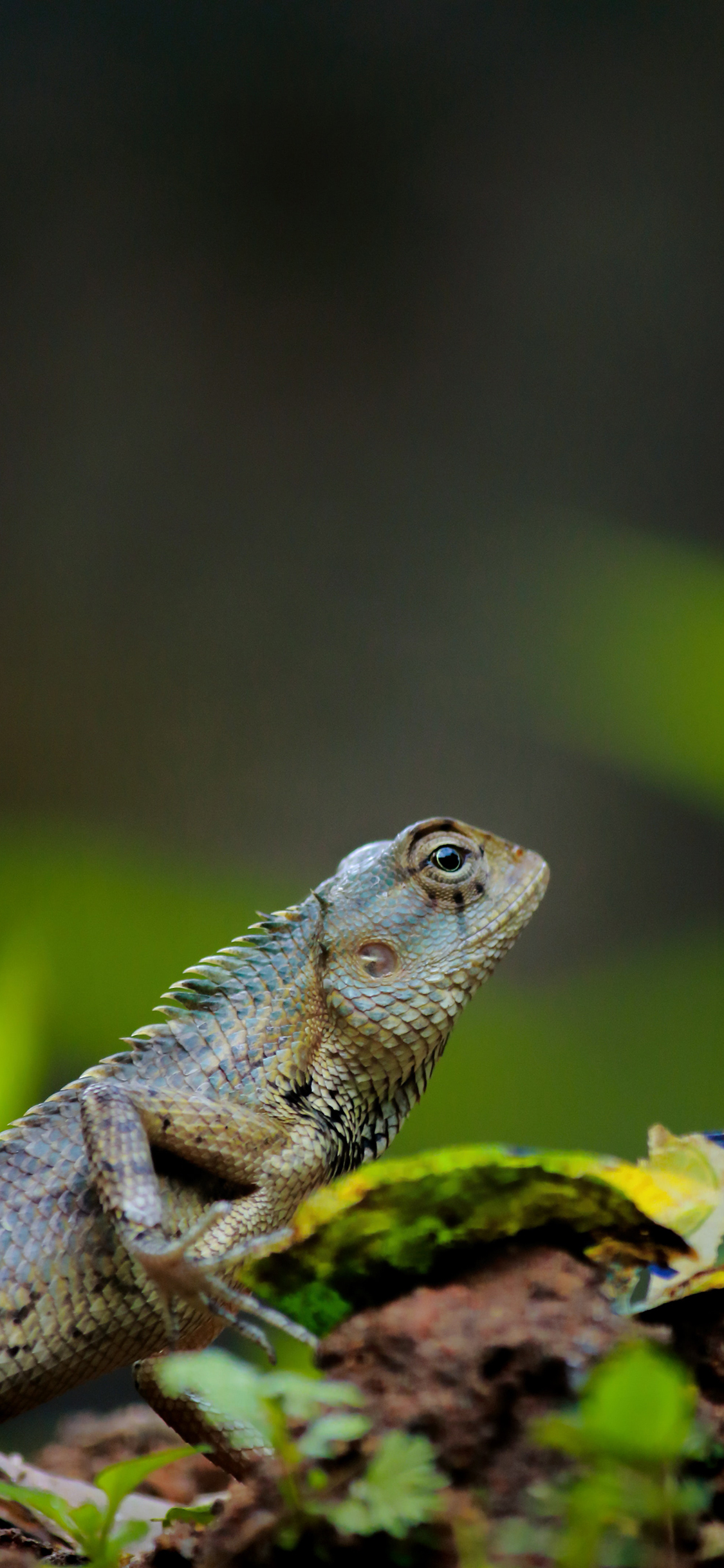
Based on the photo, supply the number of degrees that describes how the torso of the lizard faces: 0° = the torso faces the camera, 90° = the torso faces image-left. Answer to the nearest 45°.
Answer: approximately 270°

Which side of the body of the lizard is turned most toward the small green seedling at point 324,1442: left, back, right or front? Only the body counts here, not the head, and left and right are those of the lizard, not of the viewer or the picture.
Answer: right

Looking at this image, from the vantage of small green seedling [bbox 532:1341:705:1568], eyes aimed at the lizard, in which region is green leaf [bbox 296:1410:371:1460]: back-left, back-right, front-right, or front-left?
front-left

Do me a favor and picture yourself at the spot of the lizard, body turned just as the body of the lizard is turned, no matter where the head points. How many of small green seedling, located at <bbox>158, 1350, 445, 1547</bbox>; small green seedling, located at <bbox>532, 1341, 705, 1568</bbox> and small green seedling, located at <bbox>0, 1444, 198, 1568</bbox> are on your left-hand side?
0

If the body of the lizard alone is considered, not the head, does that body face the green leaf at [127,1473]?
no

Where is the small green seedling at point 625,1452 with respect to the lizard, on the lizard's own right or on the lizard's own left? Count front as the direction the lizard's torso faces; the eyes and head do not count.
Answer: on the lizard's own right
